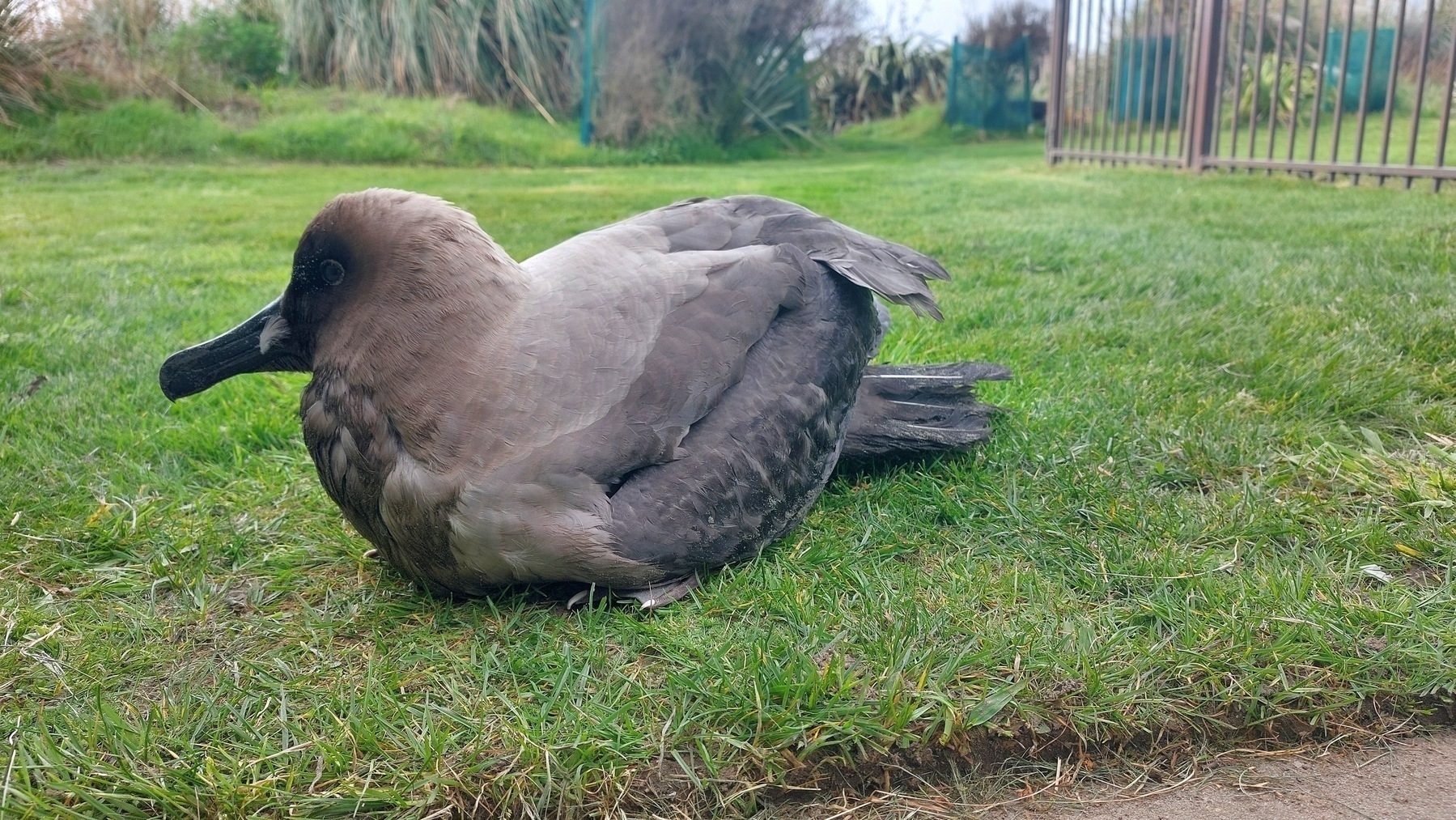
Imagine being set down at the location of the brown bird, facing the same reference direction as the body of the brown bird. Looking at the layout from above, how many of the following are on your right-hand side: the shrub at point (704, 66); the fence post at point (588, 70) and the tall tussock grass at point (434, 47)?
3

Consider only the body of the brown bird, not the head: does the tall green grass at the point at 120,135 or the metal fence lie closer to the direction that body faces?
the tall green grass

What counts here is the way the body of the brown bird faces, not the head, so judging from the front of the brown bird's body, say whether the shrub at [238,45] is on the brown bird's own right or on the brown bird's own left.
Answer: on the brown bird's own right

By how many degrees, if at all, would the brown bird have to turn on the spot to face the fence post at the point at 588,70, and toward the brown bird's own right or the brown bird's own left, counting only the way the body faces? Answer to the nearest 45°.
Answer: approximately 90° to the brown bird's own right

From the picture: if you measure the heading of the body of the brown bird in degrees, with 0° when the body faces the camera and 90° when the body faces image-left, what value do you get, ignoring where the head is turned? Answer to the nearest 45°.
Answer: approximately 90°

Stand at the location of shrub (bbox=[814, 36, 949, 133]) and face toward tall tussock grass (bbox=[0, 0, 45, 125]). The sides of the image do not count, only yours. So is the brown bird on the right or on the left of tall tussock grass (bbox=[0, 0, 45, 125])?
left

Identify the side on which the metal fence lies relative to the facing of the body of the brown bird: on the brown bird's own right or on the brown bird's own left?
on the brown bird's own right

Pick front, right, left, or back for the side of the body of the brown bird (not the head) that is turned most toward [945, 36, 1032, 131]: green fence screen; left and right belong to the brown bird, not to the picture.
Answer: right

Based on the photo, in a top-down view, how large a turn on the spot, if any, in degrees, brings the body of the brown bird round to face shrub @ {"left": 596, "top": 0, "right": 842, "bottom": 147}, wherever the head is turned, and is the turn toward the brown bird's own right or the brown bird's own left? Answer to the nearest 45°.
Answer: approximately 90° to the brown bird's own right

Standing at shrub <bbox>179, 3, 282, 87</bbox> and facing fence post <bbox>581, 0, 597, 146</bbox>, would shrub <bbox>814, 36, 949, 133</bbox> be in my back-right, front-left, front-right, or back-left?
front-left
